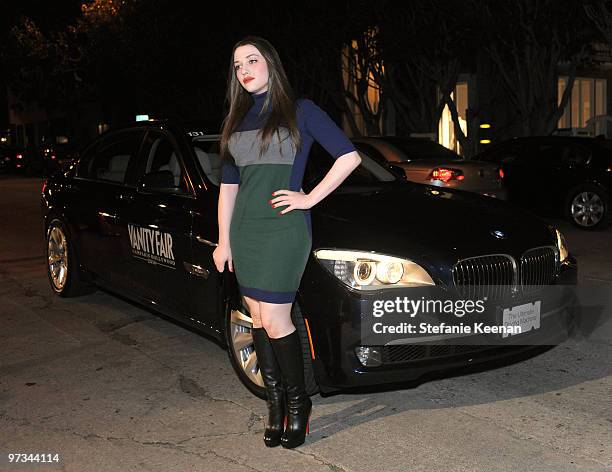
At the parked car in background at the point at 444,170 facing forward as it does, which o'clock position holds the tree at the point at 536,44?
The tree is roughly at 2 o'clock from the parked car in background.

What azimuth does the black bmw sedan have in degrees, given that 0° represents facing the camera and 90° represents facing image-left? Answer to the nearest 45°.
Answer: approximately 315°

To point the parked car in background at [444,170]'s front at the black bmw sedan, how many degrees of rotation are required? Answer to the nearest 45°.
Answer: approximately 135° to its left

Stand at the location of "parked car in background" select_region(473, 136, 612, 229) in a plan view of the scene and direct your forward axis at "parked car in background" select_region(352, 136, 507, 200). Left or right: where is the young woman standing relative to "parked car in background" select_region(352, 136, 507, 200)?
left

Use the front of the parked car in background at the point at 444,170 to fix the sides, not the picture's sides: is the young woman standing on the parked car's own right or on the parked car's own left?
on the parked car's own left

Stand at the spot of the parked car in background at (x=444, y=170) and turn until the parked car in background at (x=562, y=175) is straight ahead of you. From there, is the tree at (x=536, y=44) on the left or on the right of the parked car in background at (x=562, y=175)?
left

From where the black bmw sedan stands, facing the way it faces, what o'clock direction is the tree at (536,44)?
The tree is roughly at 8 o'clock from the black bmw sedan.

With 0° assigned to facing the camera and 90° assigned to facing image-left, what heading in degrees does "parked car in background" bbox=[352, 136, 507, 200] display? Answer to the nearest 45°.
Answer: approximately 135°

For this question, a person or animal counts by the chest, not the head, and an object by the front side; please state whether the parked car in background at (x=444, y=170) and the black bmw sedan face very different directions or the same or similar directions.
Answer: very different directions

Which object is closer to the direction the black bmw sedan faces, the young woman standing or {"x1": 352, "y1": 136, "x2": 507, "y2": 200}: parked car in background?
the young woman standing

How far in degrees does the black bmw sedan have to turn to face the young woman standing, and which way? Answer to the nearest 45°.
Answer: approximately 45° to its right
